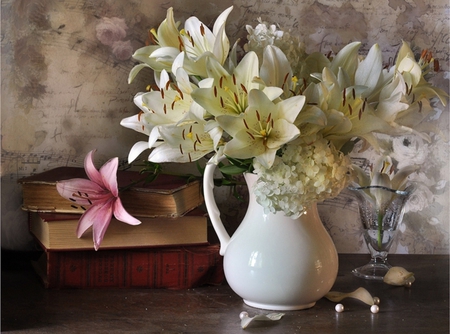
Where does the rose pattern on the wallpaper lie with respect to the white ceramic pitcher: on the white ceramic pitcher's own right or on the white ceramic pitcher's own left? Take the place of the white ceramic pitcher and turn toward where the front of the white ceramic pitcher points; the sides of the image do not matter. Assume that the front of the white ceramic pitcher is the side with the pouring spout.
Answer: on the white ceramic pitcher's own left

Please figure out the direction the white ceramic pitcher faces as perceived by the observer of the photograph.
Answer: facing to the right of the viewer

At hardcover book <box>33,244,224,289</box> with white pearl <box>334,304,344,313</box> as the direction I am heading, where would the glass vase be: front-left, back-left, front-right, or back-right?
front-left
